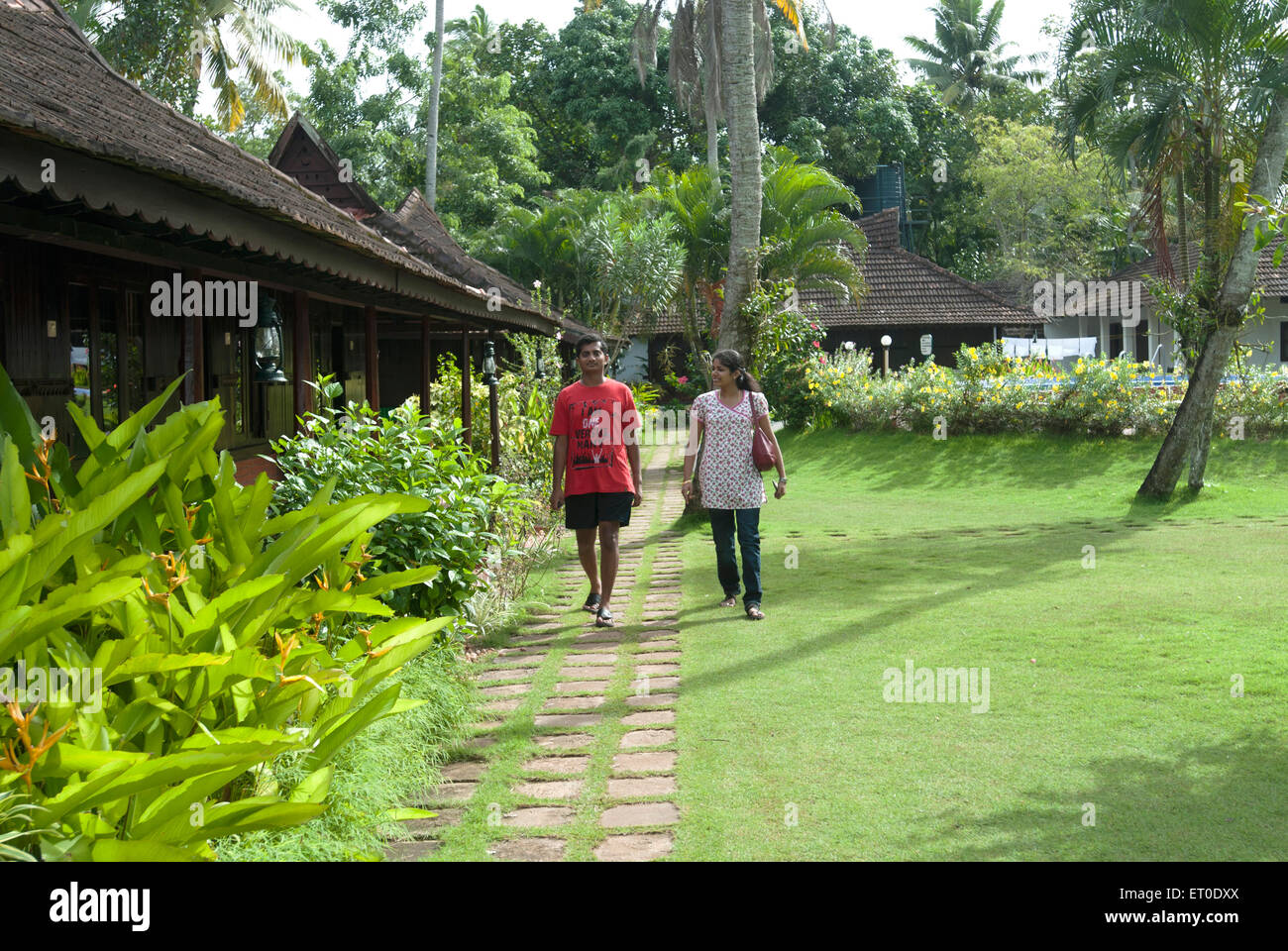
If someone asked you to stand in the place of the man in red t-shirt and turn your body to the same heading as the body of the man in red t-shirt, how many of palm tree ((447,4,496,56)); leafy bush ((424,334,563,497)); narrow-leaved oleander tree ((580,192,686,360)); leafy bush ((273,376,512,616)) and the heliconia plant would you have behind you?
3

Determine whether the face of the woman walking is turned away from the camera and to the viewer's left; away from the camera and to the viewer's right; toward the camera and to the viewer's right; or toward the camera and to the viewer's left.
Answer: toward the camera and to the viewer's left

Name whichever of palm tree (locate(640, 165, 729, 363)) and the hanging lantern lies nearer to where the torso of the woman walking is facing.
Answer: the hanging lantern

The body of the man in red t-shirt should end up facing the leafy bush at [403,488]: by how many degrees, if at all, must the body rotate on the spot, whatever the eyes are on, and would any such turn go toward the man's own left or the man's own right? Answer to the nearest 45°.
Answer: approximately 45° to the man's own right

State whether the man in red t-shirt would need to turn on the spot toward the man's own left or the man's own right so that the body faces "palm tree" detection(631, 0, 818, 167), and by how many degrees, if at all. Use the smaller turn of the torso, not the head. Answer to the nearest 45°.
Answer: approximately 180°

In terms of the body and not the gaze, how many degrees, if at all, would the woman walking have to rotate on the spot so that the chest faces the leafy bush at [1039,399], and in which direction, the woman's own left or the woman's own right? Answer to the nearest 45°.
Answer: approximately 180°

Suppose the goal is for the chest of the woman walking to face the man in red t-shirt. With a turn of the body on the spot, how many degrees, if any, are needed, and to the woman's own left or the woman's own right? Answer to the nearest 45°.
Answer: approximately 90° to the woman's own right

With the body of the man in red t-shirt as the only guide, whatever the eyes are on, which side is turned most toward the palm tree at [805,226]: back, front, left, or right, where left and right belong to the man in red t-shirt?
back

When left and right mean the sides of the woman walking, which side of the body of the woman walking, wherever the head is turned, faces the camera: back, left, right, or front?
front

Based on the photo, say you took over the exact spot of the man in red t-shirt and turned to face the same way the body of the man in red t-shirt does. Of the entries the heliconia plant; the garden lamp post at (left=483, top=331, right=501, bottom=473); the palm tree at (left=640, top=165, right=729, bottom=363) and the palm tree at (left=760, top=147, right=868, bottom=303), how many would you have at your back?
3

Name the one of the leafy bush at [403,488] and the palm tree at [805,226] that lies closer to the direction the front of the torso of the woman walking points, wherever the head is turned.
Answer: the leafy bush

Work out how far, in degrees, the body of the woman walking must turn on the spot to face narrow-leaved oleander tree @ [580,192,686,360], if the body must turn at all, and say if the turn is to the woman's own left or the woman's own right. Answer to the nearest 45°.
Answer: approximately 180°

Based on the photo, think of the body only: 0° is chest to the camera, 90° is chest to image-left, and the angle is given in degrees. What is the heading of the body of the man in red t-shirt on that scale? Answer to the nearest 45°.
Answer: approximately 0°
